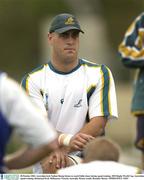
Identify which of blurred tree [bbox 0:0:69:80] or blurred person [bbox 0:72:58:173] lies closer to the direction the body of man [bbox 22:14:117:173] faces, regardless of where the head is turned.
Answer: the blurred person

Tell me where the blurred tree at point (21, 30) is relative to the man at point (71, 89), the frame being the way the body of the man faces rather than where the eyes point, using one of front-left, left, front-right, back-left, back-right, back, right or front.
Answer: back

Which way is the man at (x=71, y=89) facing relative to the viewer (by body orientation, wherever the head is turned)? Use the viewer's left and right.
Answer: facing the viewer

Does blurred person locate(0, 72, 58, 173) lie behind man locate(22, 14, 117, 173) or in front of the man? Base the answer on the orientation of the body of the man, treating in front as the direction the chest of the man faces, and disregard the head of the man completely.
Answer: in front
